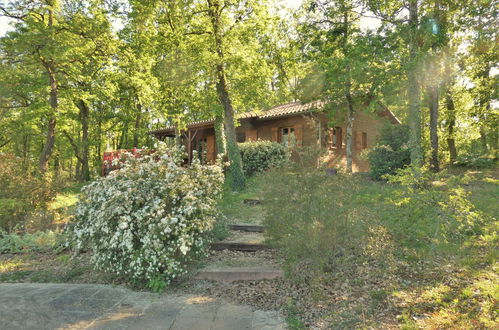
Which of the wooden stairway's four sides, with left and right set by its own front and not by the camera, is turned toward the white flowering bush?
right

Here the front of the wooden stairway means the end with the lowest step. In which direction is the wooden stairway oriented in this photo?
toward the camera

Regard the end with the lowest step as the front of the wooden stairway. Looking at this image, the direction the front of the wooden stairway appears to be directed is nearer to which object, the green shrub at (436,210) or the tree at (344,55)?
the green shrub

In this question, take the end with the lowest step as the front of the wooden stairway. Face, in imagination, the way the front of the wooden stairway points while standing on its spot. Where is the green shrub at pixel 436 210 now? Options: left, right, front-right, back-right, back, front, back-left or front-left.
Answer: left

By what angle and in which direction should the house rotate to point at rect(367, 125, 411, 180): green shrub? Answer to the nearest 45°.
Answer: approximately 45° to its left

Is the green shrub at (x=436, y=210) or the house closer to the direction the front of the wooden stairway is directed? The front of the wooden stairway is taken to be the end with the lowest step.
the green shrub

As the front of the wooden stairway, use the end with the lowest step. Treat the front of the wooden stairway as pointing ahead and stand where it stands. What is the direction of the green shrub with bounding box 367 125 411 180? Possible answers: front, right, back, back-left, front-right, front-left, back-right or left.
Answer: back-left

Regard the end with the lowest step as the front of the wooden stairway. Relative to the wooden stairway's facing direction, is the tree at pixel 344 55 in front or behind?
behind

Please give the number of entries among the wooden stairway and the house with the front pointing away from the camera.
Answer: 0

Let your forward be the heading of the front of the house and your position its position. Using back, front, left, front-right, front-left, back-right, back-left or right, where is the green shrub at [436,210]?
front-left

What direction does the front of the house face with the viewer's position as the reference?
facing the viewer and to the left of the viewer
